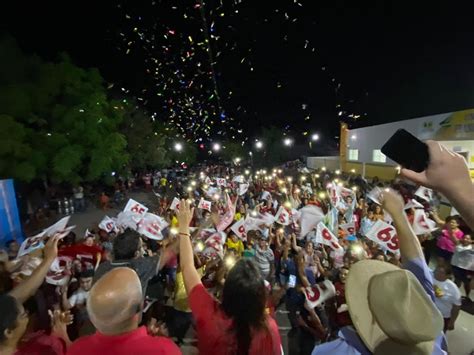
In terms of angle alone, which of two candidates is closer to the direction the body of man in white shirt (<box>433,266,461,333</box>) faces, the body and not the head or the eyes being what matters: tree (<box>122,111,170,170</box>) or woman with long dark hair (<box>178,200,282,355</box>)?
the woman with long dark hair

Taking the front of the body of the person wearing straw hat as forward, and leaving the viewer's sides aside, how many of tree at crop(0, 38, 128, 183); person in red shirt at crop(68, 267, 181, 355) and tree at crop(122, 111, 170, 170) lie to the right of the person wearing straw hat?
0

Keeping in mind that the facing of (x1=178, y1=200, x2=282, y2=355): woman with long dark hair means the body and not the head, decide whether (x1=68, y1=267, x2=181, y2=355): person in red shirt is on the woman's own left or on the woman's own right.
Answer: on the woman's own left

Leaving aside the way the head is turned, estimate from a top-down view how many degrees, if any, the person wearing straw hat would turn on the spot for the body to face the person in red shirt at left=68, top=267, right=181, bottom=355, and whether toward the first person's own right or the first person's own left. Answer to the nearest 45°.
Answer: approximately 90° to the first person's own left

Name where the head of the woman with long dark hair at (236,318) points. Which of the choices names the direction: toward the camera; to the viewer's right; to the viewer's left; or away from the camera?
away from the camera

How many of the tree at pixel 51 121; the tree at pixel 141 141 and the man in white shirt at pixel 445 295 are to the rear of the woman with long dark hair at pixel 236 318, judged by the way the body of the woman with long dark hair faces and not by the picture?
0

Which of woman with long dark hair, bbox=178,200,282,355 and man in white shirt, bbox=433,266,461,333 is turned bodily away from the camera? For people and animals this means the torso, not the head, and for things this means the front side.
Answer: the woman with long dark hair

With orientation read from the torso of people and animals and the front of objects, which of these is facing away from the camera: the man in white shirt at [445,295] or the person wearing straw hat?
the person wearing straw hat

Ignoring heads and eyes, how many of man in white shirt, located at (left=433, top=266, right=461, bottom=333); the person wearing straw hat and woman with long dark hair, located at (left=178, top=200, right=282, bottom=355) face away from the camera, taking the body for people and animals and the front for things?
2

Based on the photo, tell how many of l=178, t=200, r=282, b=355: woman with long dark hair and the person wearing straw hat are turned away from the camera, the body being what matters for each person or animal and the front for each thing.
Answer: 2

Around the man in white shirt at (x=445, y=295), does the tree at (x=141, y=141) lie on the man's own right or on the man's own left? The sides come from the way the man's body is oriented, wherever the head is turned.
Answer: on the man's own right

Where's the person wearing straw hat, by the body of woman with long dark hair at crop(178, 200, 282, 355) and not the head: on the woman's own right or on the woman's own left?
on the woman's own right

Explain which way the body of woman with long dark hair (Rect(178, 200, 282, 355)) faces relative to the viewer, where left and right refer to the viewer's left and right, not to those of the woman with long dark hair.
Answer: facing away from the viewer

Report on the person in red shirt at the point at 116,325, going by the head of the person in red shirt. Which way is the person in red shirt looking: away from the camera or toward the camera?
away from the camera

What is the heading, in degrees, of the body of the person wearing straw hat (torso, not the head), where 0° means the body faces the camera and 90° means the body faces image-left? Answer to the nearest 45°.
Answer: approximately 180°

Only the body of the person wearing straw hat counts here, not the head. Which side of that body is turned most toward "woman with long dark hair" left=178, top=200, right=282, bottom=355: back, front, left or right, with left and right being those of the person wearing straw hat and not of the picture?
left
